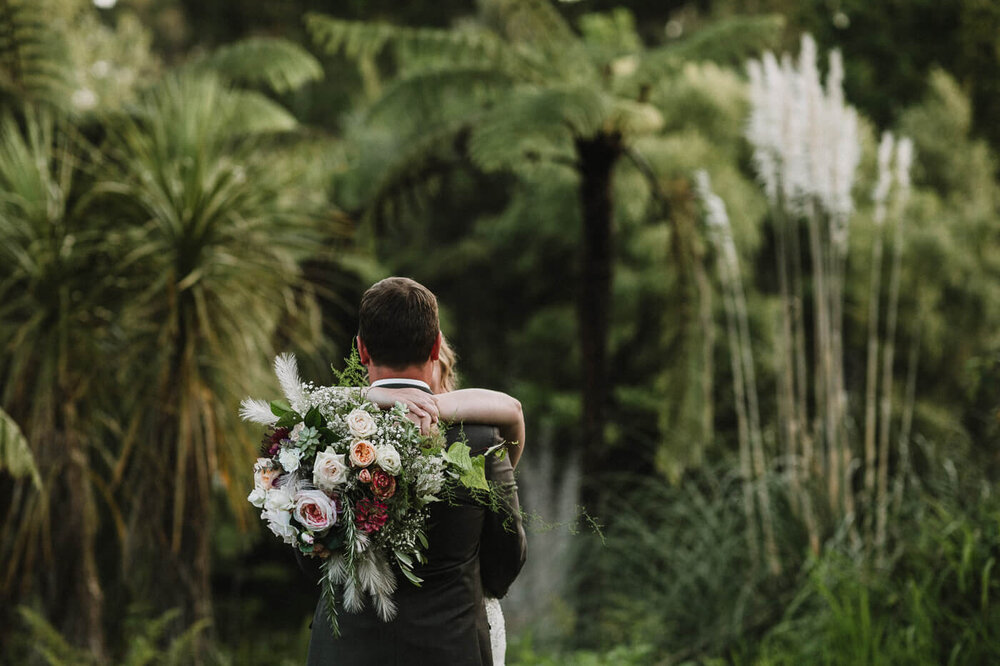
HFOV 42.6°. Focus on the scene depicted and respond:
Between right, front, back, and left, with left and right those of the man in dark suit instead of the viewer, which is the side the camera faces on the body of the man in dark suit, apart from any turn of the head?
back

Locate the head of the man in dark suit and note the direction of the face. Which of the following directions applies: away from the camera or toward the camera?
away from the camera

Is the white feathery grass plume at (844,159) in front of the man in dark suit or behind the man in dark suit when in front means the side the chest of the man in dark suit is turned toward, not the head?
in front

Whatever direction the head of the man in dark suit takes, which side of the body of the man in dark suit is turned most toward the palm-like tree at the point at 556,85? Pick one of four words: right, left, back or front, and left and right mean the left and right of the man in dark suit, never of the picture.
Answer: front

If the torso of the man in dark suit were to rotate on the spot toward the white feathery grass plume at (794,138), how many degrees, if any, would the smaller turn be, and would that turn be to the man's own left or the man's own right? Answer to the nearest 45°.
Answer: approximately 45° to the man's own right

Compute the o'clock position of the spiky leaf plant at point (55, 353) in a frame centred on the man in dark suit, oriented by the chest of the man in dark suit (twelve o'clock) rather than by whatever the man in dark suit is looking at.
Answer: The spiky leaf plant is roughly at 11 o'clock from the man in dark suit.

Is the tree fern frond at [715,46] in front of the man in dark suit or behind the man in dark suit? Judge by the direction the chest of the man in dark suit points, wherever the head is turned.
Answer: in front

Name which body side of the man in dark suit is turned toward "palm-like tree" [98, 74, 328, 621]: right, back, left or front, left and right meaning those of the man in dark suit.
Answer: front
